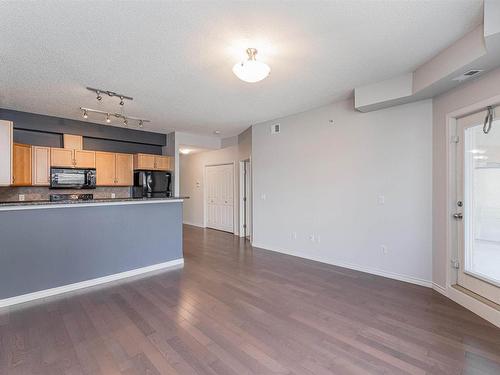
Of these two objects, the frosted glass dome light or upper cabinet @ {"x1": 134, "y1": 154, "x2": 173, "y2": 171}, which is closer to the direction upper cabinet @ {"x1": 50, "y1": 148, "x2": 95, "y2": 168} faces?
the frosted glass dome light

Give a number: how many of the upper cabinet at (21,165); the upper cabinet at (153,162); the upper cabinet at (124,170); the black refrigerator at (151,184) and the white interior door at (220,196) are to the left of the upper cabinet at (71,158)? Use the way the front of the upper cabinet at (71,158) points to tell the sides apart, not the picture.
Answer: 4

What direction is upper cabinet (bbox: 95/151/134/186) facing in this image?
toward the camera

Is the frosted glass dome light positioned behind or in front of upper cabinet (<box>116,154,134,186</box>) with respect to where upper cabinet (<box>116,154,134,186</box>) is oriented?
in front

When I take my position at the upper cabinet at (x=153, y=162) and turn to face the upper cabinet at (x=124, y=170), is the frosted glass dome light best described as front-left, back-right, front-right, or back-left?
back-left

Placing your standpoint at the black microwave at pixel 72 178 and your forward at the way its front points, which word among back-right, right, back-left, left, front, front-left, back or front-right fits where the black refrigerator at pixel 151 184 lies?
left

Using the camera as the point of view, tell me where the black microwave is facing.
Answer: facing the viewer

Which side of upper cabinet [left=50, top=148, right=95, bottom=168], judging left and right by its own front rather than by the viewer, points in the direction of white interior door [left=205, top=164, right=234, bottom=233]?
left

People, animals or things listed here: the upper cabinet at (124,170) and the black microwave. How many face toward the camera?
2

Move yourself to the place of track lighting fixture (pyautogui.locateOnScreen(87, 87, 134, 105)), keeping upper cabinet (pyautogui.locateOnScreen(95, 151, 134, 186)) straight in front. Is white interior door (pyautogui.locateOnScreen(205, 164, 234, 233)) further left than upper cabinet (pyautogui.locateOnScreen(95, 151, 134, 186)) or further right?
right

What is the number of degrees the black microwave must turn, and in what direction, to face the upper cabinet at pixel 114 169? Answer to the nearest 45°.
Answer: approximately 90° to its left

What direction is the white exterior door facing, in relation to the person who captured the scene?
facing the viewer and to the left of the viewer

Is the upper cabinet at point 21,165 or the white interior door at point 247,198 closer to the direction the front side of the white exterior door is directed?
the upper cabinet

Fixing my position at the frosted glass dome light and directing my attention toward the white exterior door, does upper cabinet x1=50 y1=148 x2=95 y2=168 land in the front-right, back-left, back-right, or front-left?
back-left
